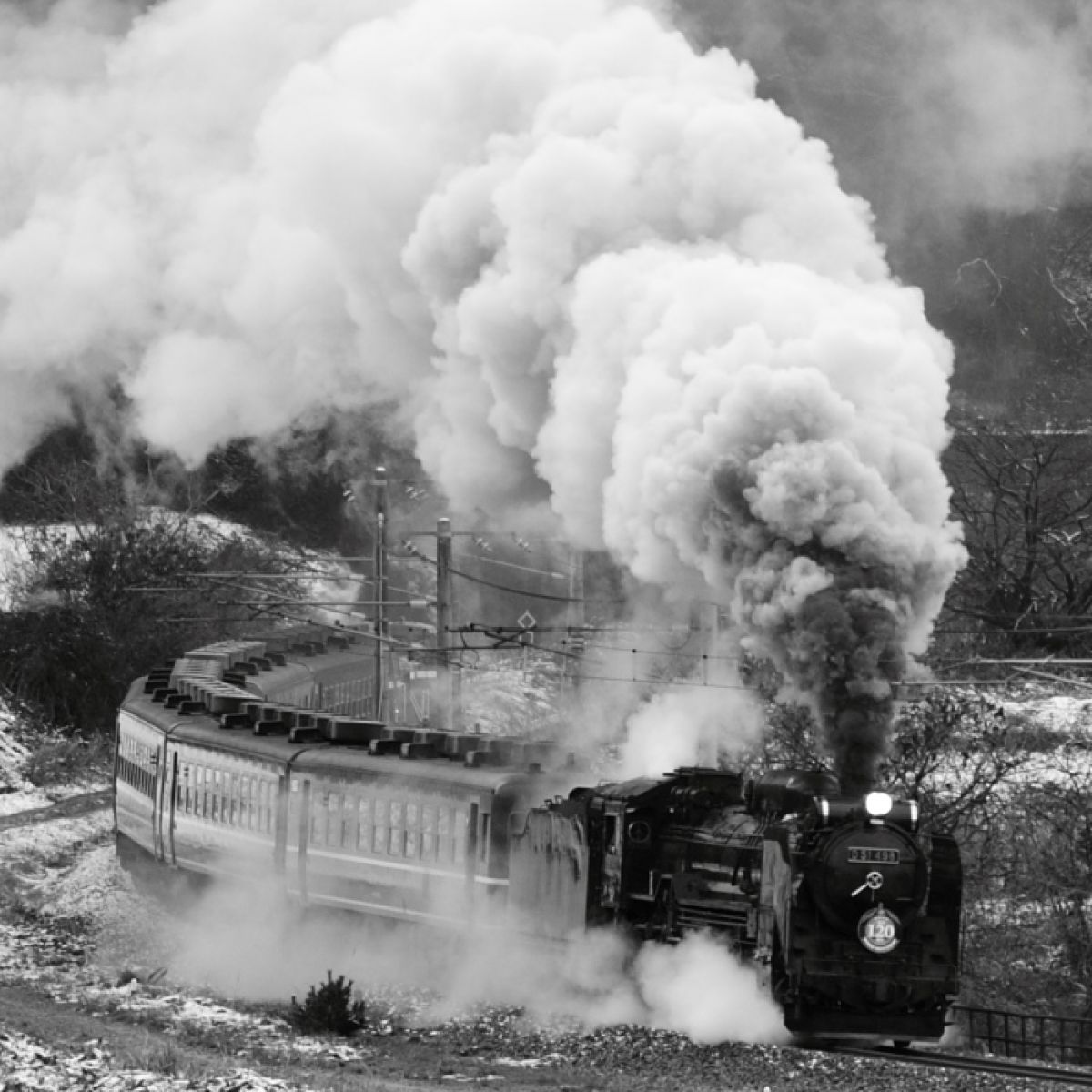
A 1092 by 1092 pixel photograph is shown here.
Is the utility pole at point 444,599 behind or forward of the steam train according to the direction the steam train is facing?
behind

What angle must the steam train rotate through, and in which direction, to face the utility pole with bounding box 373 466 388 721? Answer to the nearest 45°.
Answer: approximately 135° to its left

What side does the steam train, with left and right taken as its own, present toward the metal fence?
front

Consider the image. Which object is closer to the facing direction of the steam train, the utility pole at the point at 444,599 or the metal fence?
the metal fence

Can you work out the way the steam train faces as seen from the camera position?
facing the viewer and to the right of the viewer

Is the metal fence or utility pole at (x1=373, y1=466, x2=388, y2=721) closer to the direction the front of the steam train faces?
the metal fence

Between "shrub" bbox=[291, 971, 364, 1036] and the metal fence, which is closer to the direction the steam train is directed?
the metal fence
